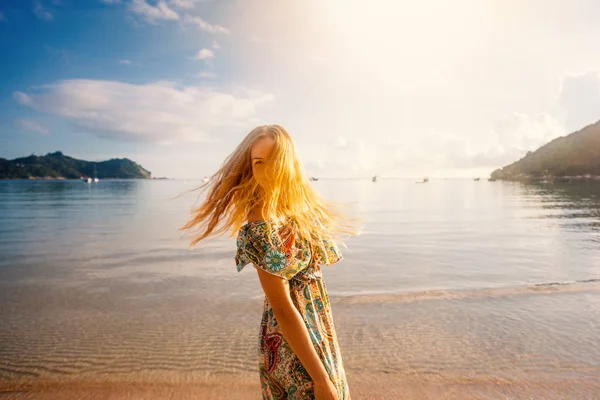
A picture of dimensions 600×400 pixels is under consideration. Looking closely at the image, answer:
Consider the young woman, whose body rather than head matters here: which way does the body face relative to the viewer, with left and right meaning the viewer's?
facing the viewer and to the right of the viewer
